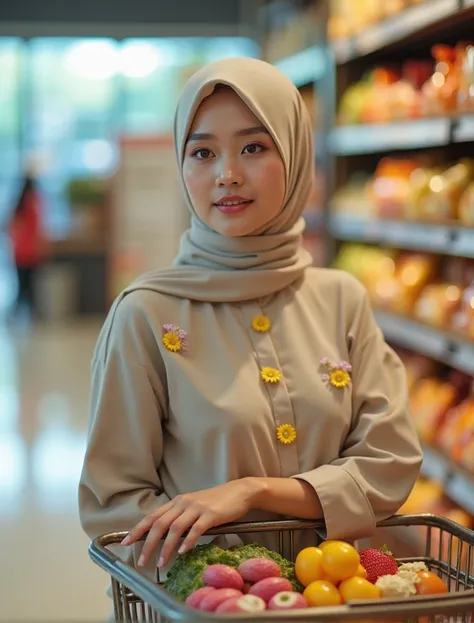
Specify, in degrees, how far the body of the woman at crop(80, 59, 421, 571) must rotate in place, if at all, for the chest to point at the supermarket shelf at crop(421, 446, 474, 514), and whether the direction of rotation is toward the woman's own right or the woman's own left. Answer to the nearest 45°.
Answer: approximately 135° to the woman's own left

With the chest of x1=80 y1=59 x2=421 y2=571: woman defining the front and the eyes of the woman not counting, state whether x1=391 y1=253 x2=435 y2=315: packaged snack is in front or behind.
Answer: behind

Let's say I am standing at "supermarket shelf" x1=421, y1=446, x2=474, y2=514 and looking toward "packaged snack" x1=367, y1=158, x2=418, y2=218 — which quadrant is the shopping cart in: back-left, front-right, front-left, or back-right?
back-left

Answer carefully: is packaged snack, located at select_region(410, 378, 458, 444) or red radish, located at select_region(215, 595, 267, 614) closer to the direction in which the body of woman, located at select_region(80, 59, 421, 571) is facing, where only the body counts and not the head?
the red radish

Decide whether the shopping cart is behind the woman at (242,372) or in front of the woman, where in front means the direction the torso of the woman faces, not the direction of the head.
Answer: in front

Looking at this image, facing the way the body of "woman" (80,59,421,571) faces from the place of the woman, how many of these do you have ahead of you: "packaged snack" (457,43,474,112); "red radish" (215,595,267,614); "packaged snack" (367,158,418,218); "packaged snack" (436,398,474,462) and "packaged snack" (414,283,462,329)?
1

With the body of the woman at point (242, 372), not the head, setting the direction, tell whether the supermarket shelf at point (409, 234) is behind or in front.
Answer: behind

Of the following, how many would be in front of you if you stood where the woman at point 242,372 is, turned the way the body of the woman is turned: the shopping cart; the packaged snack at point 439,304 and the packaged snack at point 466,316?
1

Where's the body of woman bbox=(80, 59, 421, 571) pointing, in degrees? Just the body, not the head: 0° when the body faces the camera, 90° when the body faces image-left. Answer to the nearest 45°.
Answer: approximately 0°
